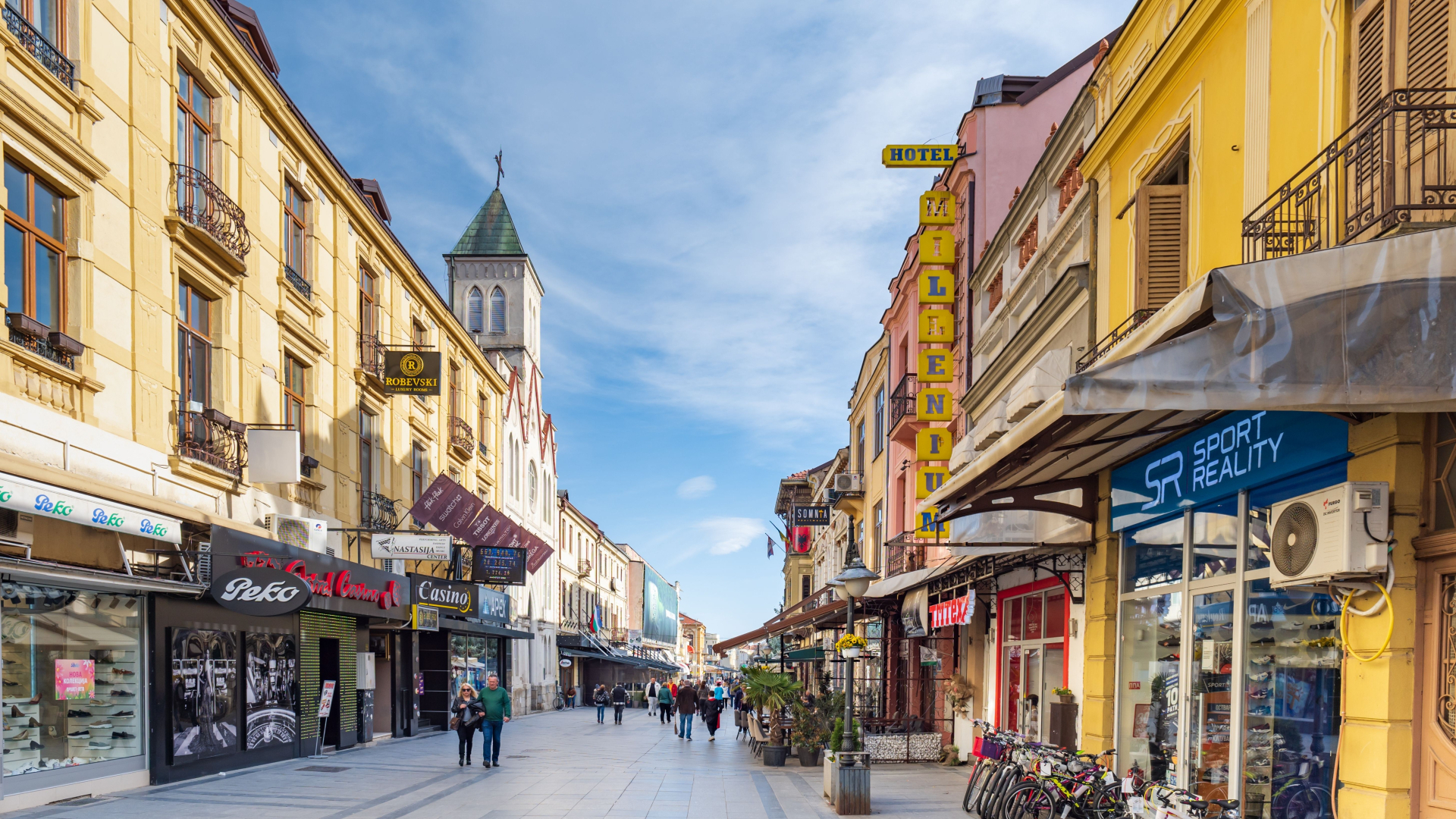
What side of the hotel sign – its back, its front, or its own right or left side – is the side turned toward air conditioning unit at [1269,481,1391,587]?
front

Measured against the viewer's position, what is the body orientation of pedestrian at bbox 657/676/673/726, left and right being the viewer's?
facing away from the viewer

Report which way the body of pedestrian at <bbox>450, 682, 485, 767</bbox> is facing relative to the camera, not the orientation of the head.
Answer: toward the camera

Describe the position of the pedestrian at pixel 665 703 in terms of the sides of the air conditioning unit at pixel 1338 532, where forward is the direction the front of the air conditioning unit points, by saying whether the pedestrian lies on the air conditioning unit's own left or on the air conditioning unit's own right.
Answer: on the air conditioning unit's own right

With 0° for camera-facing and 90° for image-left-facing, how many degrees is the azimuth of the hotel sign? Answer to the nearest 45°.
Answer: approximately 0°

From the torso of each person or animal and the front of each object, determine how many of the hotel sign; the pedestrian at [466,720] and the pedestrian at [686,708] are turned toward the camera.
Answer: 2

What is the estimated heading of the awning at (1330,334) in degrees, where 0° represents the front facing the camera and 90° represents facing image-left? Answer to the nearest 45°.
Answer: approximately 45°

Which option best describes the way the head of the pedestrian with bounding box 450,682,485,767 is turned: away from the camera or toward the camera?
toward the camera

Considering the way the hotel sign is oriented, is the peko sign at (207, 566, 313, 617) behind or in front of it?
in front

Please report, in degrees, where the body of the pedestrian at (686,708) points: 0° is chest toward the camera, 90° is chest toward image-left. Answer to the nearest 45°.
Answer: approximately 180°
